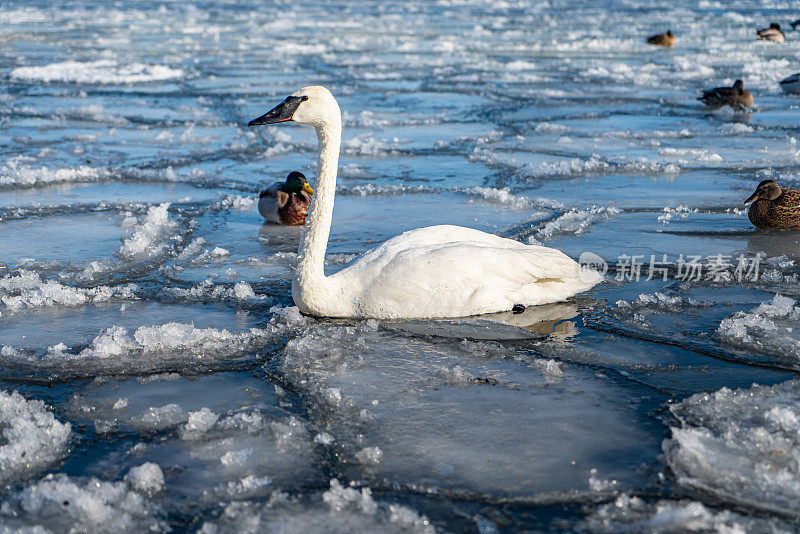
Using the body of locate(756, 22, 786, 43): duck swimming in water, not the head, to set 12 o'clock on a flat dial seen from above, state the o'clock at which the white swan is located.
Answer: The white swan is roughly at 3 o'clock from the duck swimming in water.

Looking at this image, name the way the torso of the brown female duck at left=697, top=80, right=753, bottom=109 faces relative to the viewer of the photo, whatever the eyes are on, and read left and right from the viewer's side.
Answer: facing to the right of the viewer

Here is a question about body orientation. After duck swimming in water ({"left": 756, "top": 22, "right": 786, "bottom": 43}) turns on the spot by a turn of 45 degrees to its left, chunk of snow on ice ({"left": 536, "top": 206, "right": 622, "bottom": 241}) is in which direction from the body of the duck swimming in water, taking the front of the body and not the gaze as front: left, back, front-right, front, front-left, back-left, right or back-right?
back-right

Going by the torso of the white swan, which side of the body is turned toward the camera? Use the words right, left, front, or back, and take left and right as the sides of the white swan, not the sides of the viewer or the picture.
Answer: left
